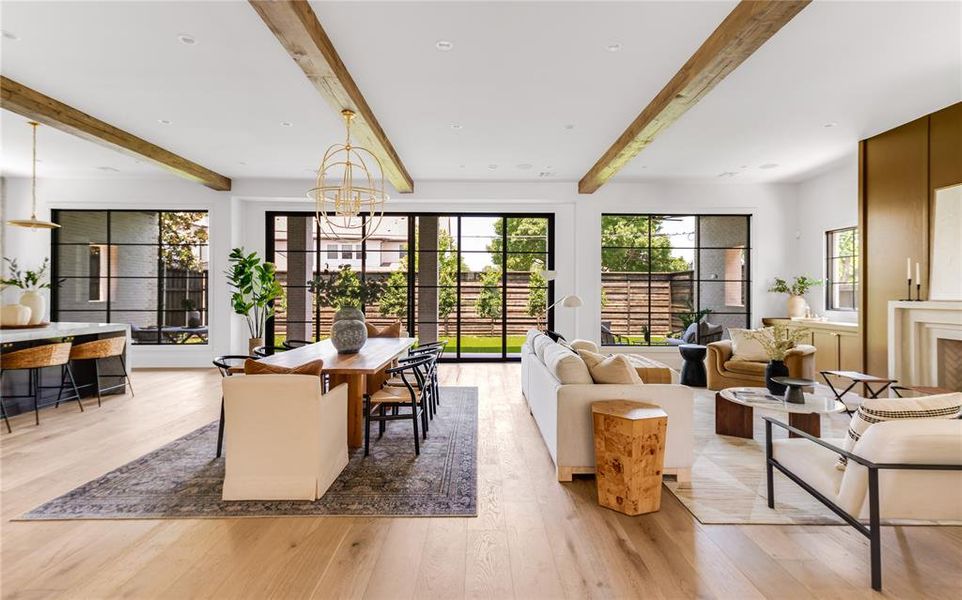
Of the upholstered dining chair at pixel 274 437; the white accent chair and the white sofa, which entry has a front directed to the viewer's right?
the white sofa

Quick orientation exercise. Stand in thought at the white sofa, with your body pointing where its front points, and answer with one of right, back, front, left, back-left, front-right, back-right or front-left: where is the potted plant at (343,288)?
back-left

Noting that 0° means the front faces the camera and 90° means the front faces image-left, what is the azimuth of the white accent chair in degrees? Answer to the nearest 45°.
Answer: approximately 135°

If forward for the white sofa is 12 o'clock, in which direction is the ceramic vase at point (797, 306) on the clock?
The ceramic vase is roughly at 10 o'clock from the white sofa.

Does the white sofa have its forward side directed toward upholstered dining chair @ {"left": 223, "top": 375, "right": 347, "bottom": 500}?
no

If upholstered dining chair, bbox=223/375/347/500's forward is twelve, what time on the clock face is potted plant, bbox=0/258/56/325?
The potted plant is roughly at 11 o'clock from the upholstered dining chair.

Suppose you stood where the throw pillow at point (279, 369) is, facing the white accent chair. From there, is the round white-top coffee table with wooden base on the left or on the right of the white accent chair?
left

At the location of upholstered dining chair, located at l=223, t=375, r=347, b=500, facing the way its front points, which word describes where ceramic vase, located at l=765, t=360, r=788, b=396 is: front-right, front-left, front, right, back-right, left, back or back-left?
right

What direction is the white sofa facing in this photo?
to the viewer's right

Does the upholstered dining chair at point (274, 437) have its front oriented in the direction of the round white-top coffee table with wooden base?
no

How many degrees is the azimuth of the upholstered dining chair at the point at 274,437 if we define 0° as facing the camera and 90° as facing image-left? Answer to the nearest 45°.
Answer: approximately 180°

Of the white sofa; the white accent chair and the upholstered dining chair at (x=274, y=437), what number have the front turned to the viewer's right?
1

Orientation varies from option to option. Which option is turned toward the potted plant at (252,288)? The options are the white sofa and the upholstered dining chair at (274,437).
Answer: the upholstered dining chair

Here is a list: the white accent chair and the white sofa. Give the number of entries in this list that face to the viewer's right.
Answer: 1

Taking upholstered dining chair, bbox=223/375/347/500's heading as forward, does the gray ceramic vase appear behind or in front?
in front

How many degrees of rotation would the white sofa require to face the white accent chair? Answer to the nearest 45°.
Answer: approximately 45° to its right

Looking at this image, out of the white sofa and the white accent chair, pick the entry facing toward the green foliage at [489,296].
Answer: the white accent chair

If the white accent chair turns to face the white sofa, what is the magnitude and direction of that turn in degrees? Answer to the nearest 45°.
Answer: approximately 45° to its left
